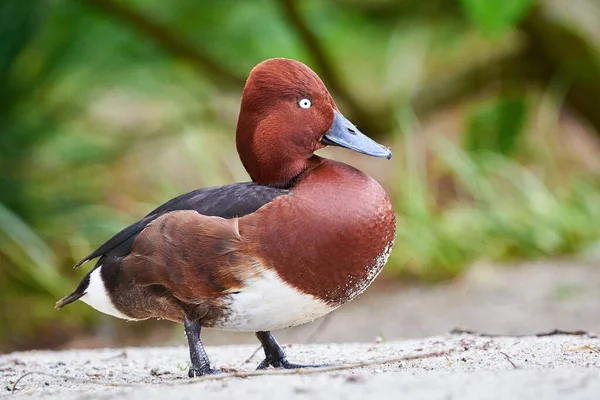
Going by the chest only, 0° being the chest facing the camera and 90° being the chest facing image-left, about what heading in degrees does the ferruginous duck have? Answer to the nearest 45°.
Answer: approximately 270°
